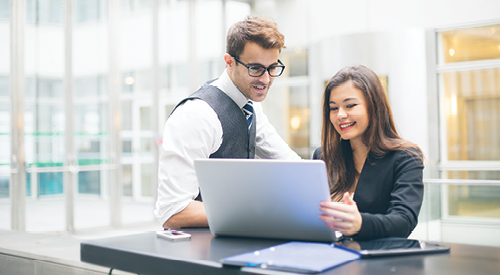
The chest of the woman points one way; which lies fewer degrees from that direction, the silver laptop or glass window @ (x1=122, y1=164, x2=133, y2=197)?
the silver laptop

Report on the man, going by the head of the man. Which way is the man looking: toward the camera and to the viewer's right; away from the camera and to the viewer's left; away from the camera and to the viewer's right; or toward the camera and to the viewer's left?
toward the camera and to the viewer's right

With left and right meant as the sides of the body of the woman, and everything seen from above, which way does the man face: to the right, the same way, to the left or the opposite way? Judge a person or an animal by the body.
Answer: to the left

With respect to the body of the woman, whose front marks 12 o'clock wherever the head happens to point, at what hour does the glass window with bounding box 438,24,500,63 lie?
The glass window is roughly at 5 o'clock from the woman.

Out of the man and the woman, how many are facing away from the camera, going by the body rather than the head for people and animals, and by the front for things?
0

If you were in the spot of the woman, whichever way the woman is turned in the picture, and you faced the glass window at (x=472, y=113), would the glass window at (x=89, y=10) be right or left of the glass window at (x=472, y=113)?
left

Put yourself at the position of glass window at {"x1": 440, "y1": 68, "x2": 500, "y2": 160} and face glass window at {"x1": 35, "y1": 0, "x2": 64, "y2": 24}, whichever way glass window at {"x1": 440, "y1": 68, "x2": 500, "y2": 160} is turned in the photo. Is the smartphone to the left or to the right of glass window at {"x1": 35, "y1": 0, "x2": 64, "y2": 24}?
left

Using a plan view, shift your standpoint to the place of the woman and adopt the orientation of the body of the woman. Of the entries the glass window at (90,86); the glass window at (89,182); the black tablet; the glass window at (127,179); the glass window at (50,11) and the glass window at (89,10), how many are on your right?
5

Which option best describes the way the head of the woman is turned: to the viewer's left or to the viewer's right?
to the viewer's left

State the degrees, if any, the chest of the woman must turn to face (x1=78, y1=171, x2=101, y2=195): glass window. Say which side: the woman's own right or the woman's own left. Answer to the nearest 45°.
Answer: approximately 90° to the woman's own right

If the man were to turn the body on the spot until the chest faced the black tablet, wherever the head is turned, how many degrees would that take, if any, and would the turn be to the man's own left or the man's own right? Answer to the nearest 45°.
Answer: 0° — they already face it

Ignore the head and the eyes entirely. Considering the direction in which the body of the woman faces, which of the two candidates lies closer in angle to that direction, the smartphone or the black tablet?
the smartphone

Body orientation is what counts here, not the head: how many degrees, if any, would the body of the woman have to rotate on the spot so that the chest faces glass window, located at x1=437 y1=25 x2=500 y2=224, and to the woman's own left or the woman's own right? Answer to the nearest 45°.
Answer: approximately 135° to the woman's own right

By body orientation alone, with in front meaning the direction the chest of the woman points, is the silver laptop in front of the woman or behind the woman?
in front

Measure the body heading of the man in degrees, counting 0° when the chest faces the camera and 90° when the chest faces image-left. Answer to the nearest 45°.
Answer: approximately 315°

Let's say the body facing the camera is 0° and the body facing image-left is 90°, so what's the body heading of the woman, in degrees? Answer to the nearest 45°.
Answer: approximately 45°
